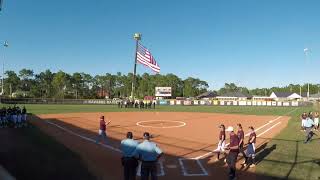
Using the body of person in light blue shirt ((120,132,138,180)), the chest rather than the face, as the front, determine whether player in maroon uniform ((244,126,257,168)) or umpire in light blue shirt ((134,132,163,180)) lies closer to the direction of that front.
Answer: the player in maroon uniform

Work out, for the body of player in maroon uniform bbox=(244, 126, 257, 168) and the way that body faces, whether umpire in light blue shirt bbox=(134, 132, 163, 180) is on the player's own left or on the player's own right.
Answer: on the player's own left

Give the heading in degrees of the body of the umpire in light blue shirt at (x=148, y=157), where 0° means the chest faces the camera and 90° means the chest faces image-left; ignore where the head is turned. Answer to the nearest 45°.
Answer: approximately 180°

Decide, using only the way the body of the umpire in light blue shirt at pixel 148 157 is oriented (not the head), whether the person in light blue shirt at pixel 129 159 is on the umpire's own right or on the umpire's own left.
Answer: on the umpire's own left

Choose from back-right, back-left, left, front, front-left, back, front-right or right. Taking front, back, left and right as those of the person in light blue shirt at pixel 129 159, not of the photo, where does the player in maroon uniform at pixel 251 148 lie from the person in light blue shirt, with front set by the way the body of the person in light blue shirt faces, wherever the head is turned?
front-right

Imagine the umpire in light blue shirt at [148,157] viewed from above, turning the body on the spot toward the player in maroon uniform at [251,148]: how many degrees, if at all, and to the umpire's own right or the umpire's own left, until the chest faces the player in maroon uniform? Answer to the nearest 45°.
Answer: approximately 45° to the umpire's own right

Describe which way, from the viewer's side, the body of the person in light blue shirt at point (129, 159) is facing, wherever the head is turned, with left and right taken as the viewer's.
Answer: facing away from the viewer

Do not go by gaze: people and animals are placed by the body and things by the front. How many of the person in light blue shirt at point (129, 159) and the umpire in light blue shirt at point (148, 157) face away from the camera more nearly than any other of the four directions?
2
